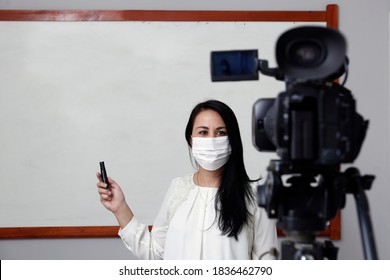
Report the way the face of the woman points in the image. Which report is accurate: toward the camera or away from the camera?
toward the camera

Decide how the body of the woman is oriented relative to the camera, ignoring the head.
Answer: toward the camera

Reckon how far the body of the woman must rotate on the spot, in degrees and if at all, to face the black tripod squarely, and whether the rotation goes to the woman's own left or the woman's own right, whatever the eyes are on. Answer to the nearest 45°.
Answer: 0° — they already face it

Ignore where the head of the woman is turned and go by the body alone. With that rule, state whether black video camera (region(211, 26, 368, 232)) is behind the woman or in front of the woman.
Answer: in front
